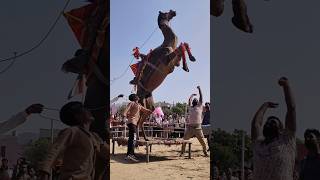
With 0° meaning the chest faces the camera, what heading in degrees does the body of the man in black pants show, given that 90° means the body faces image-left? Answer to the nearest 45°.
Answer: approximately 270°

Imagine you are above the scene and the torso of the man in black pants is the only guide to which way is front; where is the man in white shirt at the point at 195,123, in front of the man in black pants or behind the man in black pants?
in front
